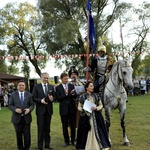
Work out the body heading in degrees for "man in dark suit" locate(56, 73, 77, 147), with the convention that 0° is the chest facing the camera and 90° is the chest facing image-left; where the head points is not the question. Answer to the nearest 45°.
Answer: approximately 0°

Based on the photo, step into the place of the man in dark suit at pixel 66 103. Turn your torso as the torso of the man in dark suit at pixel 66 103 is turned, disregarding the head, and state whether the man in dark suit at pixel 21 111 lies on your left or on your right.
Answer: on your right

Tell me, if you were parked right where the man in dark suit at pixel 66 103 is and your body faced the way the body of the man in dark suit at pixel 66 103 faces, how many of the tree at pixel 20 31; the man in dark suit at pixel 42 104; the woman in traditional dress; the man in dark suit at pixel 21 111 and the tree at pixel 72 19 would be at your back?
2

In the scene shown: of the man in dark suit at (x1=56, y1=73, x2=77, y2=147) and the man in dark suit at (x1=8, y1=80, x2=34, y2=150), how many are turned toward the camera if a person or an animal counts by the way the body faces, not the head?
2

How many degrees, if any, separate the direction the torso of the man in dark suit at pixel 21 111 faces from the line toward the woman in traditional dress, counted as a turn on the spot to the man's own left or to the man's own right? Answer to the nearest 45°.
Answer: approximately 90° to the man's own left

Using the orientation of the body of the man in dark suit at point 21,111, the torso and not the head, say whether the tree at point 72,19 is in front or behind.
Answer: behind

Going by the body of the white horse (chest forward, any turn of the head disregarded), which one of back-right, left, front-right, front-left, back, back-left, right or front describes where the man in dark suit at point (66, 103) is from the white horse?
back-right

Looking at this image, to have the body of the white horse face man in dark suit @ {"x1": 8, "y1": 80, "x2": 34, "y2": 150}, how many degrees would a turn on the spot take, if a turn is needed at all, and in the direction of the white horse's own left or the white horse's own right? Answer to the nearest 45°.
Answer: approximately 90° to the white horse's own right

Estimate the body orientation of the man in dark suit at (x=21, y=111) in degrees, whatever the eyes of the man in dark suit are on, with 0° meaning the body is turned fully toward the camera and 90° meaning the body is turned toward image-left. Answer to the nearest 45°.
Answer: approximately 0°

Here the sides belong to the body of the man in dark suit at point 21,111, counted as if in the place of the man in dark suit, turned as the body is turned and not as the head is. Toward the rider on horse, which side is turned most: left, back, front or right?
left

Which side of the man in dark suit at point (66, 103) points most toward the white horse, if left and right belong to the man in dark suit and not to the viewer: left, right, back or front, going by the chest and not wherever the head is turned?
left
